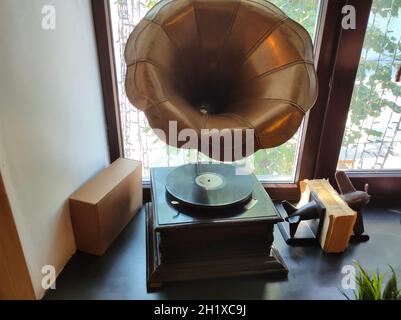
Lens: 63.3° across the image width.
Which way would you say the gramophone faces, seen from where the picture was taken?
facing the viewer

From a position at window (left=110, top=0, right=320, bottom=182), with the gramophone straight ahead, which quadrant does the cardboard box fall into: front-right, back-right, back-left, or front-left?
front-right

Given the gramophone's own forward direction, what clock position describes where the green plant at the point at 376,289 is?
The green plant is roughly at 10 o'clock from the gramophone.
